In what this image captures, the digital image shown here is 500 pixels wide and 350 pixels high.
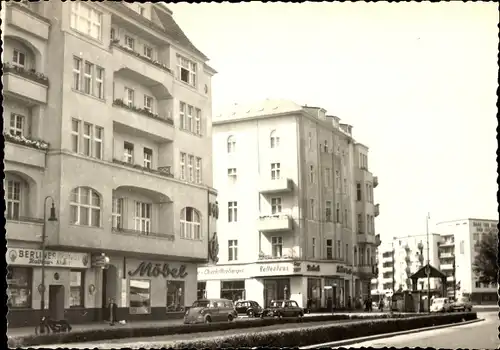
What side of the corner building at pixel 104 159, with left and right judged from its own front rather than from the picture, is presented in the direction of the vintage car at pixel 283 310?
left

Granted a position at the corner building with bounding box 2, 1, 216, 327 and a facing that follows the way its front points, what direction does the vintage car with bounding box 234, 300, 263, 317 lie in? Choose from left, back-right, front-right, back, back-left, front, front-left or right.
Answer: left

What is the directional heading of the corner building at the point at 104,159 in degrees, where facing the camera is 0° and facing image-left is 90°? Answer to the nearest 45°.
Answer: approximately 315°

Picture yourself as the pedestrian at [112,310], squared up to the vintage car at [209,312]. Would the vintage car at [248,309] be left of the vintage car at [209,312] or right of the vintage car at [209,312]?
left

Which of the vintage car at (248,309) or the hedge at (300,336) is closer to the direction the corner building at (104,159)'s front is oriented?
the hedge
